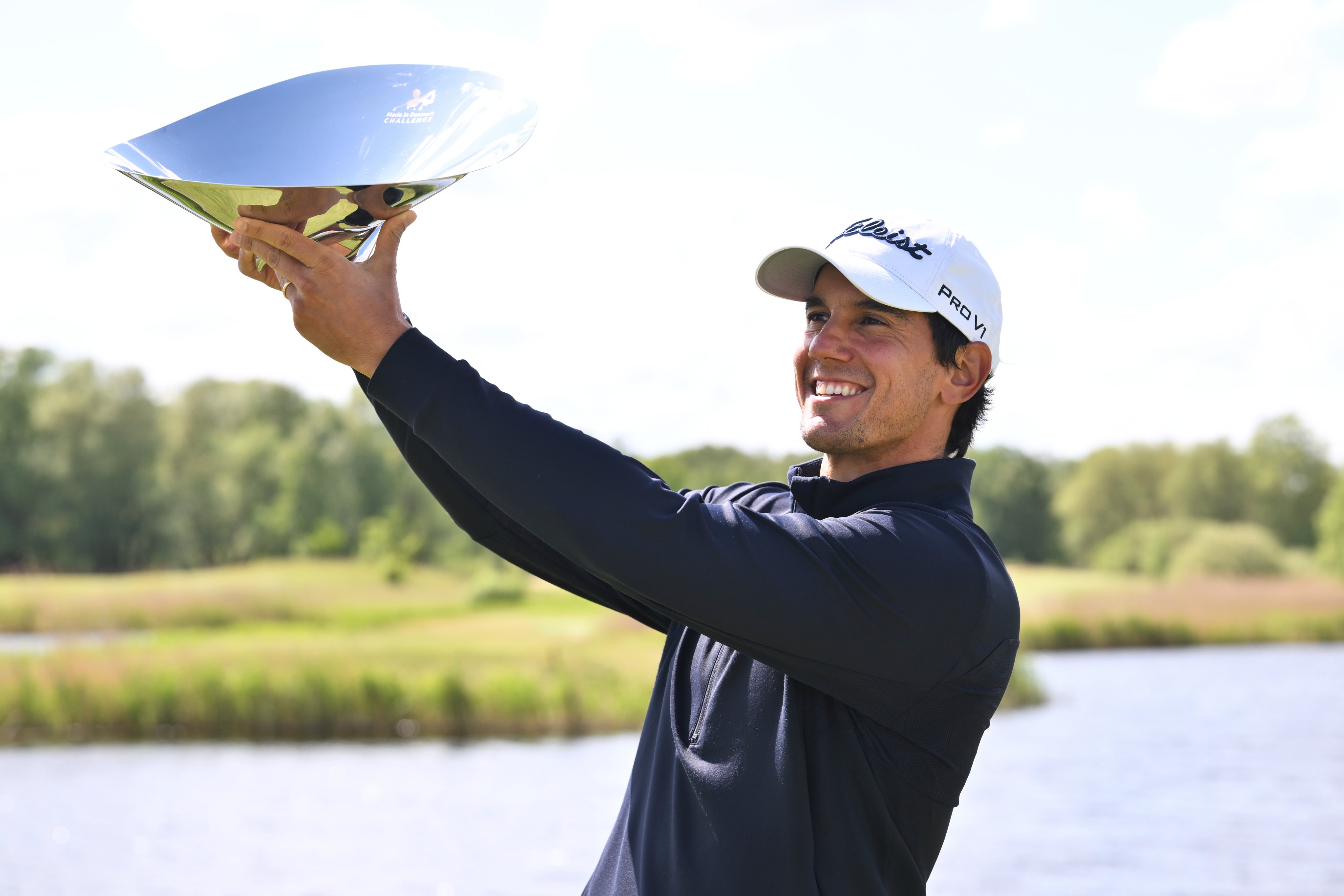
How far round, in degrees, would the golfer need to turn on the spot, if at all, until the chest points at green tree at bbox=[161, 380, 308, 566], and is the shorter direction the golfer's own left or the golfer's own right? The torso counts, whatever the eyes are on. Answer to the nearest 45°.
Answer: approximately 135° to the golfer's own right

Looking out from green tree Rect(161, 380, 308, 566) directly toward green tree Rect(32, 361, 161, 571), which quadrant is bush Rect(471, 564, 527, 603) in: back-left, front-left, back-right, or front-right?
back-left

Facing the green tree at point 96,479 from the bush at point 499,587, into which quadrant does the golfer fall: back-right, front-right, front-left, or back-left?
back-left

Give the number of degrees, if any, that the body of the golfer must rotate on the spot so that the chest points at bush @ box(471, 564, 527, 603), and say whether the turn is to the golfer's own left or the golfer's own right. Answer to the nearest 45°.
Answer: approximately 135° to the golfer's own right

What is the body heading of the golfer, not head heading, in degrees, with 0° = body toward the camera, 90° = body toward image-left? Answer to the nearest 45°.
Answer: approximately 45°

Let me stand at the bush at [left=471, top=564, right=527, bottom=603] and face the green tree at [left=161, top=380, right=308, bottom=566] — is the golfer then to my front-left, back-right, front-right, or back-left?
back-left

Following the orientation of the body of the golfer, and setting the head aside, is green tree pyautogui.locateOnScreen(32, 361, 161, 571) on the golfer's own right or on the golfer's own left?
on the golfer's own right

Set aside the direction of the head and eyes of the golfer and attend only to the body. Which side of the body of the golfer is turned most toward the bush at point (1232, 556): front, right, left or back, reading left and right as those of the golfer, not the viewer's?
back
